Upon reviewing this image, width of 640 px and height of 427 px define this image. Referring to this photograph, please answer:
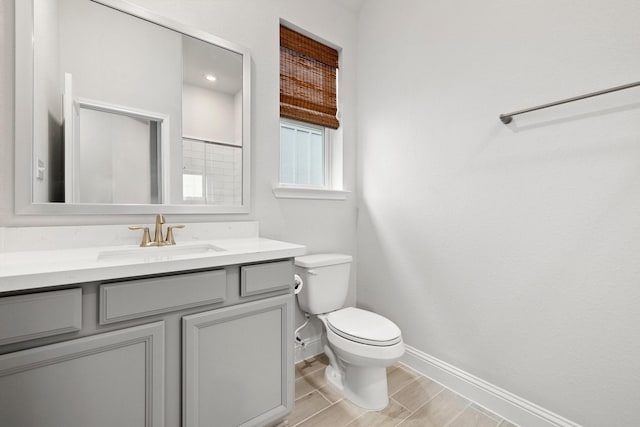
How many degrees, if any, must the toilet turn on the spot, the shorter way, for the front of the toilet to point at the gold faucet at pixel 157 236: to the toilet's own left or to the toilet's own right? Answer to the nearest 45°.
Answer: approximately 135° to the toilet's own right

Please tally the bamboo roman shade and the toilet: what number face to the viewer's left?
0

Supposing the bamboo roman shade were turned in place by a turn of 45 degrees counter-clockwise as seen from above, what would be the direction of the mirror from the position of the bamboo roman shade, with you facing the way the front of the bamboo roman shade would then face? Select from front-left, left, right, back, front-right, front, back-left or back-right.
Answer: back-right

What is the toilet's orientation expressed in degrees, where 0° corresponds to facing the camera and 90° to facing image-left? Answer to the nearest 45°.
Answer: approximately 315°

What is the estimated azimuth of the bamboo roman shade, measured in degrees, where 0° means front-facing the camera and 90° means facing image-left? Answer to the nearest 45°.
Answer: approximately 315°
